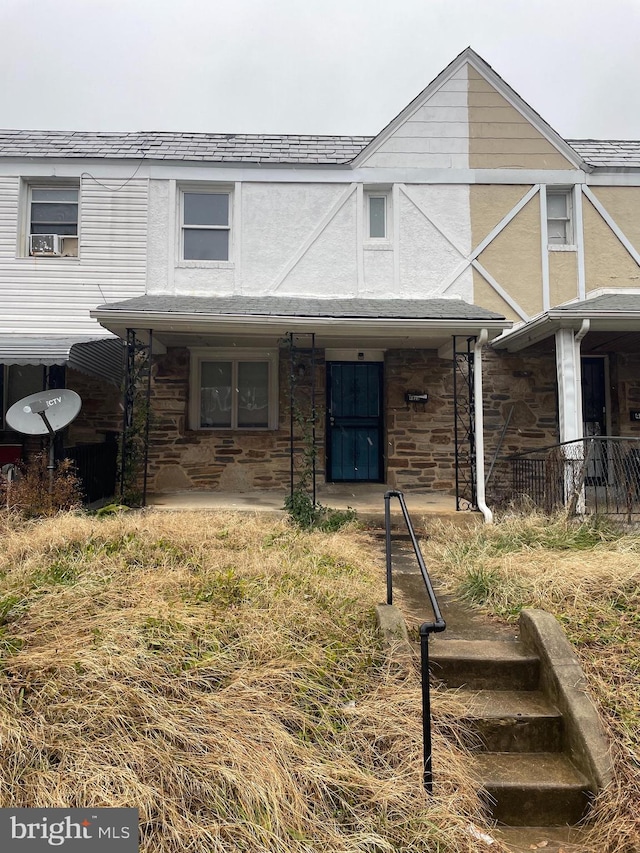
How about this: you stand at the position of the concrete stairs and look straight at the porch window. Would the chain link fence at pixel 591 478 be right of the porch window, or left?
right

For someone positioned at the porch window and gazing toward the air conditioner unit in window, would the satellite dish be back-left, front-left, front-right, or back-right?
front-left

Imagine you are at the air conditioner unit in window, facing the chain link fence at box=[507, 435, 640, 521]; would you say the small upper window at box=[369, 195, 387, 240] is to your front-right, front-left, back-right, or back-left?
front-left

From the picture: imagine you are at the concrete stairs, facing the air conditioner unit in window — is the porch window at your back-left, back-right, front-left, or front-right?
front-right

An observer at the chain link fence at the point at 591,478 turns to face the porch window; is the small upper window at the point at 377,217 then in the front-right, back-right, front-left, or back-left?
front-right

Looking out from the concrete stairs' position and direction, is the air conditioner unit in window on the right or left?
on its right

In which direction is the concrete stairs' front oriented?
toward the camera

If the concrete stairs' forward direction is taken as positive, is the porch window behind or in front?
behind

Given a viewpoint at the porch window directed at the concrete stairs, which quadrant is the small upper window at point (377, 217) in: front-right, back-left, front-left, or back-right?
front-left
